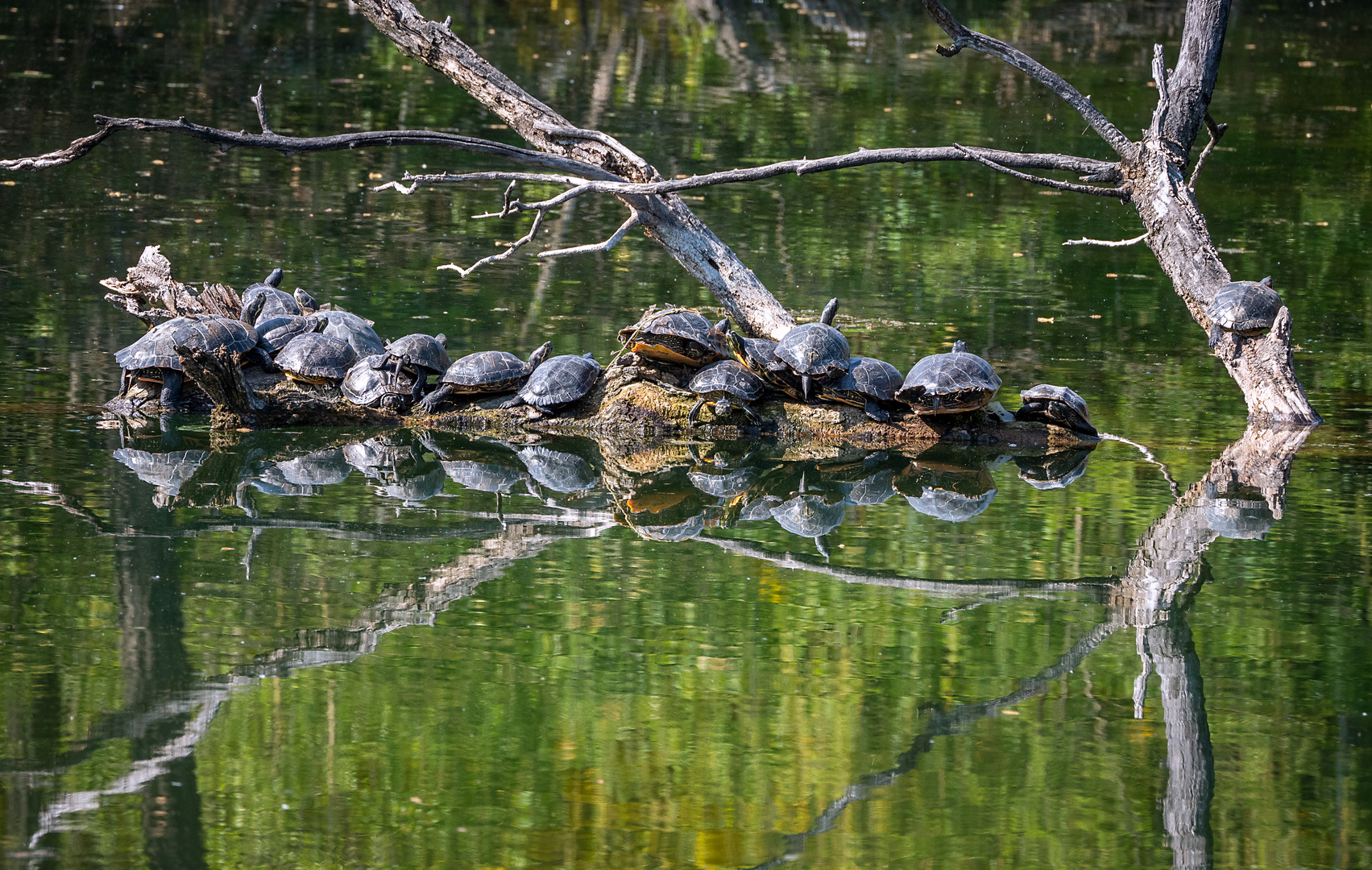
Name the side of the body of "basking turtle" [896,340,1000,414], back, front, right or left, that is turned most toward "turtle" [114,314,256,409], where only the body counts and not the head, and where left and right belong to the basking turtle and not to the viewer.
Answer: left

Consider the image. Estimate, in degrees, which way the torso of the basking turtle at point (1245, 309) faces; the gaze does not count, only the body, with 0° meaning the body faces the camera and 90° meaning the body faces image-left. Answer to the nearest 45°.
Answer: approximately 225°

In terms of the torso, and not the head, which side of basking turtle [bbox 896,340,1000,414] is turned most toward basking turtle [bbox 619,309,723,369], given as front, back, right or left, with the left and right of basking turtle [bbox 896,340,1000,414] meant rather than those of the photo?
left

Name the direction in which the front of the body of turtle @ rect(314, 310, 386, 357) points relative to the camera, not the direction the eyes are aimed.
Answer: to the viewer's left

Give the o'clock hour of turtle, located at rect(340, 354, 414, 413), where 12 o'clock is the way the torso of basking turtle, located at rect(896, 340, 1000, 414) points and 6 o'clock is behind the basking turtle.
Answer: The turtle is roughly at 9 o'clock from the basking turtle.

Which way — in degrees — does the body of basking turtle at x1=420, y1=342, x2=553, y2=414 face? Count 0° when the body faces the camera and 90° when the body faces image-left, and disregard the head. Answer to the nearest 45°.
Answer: approximately 270°

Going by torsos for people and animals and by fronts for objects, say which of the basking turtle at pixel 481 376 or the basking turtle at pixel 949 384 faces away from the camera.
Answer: the basking turtle at pixel 949 384

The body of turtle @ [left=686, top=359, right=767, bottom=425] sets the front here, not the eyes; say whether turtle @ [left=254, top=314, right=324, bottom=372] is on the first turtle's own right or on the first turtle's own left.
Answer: on the first turtle's own right

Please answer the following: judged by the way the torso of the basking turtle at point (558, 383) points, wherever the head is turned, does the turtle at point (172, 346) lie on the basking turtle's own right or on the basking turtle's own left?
on the basking turtle's own left

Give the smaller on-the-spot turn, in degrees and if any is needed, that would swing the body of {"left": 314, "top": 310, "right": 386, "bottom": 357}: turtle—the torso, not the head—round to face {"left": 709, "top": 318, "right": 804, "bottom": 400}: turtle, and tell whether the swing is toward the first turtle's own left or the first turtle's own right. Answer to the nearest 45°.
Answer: approximately 135° to the first turtle's own left

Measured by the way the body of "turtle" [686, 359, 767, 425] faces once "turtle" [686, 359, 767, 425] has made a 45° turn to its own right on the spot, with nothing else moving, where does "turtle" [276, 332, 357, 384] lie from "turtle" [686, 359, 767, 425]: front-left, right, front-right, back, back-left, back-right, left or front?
front-right

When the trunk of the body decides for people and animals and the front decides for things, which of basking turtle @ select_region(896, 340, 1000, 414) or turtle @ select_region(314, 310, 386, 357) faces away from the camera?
the basking turtle

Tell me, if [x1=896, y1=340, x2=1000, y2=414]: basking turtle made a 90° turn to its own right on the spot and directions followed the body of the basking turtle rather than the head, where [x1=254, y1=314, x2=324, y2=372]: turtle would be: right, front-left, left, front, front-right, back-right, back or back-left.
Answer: back

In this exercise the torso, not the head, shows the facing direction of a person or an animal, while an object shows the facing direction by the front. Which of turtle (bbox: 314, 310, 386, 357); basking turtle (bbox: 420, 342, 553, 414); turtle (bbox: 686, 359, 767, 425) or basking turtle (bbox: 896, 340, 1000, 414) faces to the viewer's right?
basking turtle (bbox: 420, 342, 553, 414)
